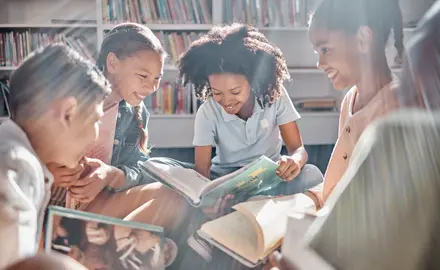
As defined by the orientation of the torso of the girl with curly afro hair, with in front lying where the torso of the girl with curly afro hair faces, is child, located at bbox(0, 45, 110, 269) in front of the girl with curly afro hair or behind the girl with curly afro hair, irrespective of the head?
in front

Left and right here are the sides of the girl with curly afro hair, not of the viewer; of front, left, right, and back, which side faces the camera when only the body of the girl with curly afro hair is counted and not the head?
front

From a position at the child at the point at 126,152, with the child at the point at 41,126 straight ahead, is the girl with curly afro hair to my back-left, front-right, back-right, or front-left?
back-left

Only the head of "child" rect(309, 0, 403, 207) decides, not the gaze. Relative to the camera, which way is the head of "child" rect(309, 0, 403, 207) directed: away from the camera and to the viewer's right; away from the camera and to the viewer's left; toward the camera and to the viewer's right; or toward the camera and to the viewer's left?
toward the camera and to the viewer's left
